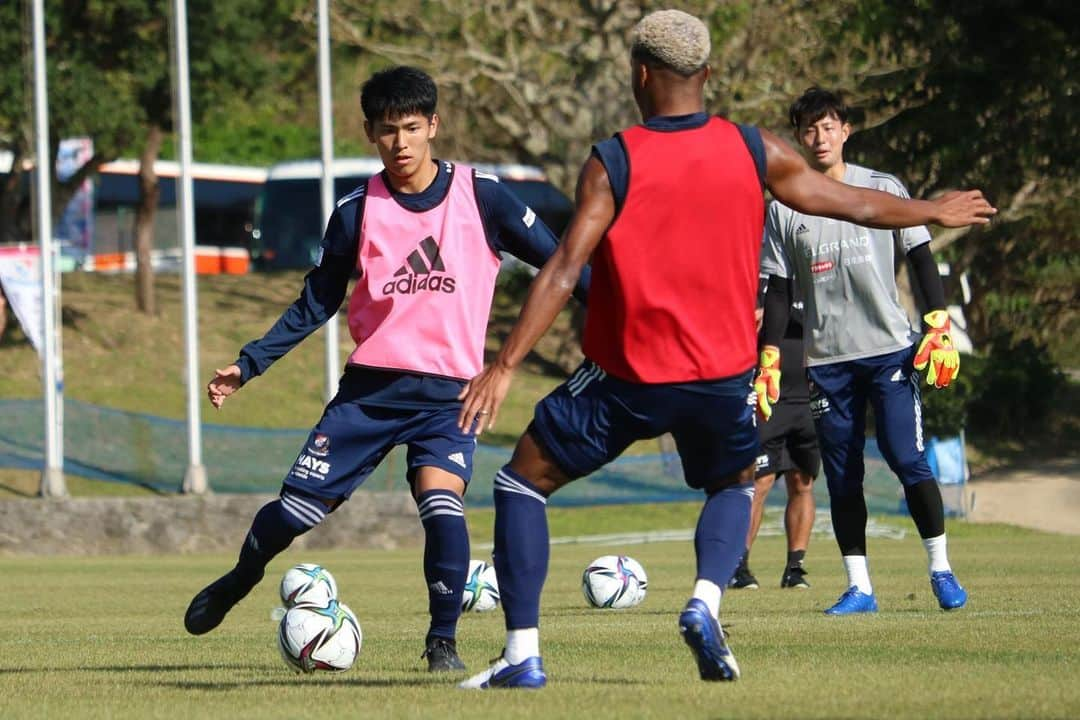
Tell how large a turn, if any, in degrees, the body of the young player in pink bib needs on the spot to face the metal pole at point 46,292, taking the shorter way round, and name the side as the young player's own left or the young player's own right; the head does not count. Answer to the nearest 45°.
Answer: approximately 180°

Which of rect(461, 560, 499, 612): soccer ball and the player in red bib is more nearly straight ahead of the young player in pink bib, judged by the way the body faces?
the player in red bib

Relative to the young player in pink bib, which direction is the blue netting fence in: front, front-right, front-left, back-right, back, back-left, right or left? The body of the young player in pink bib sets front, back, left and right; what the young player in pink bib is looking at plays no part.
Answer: back

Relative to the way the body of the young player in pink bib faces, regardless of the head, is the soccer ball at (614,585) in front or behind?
behind

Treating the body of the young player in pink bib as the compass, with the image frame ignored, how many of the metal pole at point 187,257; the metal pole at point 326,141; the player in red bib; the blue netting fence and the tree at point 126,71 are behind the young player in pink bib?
4

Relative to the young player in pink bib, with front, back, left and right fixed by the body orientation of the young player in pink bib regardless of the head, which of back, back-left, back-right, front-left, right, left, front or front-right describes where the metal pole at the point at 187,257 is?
back

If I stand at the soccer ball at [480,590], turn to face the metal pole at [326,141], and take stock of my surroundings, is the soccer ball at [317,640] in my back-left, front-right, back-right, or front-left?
back-left

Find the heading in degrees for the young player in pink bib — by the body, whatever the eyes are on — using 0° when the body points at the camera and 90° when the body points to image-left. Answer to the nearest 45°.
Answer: approximately 0°

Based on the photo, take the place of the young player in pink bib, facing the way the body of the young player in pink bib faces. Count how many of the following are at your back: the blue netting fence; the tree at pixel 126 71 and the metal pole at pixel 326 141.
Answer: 3

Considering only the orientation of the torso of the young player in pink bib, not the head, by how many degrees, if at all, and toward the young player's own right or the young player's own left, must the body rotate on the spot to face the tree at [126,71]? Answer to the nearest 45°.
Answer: approximately 180°

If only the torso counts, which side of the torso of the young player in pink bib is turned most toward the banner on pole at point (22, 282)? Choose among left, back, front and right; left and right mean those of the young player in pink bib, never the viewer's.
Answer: back
